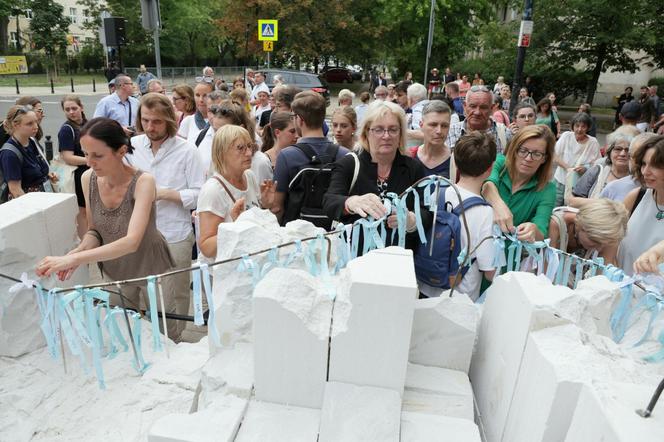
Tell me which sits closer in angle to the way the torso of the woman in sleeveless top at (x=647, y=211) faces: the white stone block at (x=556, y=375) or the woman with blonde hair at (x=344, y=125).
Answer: the white stone block

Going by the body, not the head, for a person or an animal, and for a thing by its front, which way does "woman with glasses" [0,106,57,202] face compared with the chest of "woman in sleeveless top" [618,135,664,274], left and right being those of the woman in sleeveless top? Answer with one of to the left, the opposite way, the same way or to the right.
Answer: to the left

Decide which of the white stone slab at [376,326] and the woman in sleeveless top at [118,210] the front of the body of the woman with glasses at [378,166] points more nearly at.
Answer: the white stone slab

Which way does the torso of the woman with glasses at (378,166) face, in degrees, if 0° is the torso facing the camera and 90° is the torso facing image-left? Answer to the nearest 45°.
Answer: approximately 0°

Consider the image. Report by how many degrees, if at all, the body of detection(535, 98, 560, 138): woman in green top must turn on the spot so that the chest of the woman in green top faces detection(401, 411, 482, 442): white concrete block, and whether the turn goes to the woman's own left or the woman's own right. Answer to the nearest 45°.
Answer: approximately 45° to the woman's own left

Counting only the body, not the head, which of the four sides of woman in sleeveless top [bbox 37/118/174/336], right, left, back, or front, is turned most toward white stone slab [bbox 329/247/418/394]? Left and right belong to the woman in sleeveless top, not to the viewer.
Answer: left

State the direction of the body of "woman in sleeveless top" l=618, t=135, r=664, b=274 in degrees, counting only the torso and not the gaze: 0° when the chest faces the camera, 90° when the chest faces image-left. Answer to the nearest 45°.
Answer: approximately 0°
